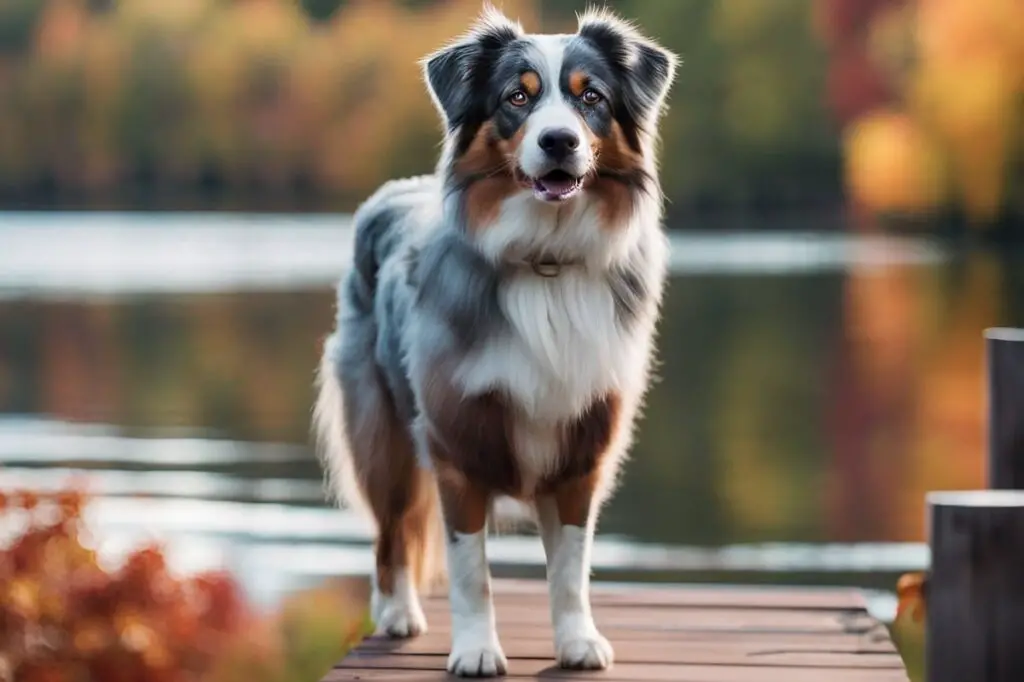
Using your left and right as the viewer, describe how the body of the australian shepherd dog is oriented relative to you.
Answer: facing the viewer and to the right of the viewer

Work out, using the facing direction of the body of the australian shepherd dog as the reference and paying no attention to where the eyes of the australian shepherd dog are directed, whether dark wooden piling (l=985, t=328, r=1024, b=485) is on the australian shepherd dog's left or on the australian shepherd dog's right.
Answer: on the australian shepherd dog's left

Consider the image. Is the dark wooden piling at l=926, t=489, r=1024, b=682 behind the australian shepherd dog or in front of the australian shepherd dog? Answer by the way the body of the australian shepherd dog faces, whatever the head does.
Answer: in front
